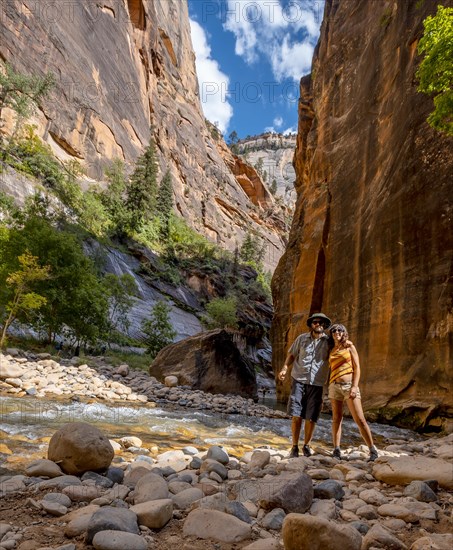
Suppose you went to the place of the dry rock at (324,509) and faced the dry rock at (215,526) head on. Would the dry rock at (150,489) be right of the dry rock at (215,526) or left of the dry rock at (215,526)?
right

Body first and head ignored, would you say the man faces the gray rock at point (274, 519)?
yes

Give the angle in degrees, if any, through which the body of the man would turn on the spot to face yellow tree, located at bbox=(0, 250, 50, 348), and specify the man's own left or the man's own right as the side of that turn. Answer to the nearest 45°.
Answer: approximately 135° to the man's own right

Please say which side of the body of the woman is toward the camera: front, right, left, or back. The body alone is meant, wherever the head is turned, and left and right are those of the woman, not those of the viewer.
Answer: front

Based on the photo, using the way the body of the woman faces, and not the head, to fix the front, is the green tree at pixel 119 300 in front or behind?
behind

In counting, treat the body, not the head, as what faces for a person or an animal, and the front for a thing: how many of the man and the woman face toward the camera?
2

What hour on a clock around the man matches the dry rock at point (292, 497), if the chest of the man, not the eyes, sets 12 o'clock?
The dry rock is roughly at 12 o'clock from the man.

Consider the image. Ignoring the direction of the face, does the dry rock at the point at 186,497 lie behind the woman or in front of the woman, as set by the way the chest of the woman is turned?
in front

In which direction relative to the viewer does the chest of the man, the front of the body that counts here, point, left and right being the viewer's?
facing the viewer

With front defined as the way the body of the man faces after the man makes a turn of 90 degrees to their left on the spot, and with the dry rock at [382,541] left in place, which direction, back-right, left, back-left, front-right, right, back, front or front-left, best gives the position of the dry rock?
right

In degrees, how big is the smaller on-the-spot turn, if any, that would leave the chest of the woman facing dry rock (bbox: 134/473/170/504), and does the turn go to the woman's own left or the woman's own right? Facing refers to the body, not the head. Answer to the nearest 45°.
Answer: approximately 45° to the woman's own right
